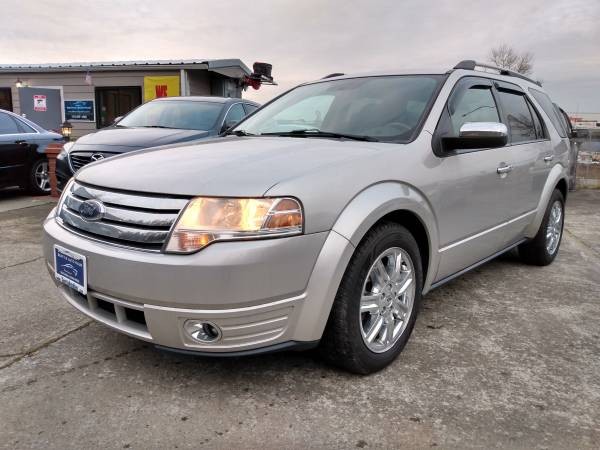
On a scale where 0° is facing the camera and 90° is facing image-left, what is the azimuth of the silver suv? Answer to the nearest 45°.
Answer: approximately 45°

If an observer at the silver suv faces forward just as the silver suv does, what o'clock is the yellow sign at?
The yellow sign is roughly at 4 o'clock from the silver suv.

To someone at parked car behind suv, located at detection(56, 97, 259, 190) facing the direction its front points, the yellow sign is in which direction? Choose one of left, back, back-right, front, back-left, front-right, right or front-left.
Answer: back-right

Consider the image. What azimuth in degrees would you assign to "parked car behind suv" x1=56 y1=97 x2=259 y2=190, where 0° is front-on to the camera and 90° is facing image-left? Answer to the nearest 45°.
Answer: approximately 45°

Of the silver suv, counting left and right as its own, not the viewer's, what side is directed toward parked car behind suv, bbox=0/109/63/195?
right

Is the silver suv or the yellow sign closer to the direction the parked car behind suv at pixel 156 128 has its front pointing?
the silver suv

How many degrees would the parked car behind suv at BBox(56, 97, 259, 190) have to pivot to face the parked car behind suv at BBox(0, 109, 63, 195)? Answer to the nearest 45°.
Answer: approximately 90° to its right

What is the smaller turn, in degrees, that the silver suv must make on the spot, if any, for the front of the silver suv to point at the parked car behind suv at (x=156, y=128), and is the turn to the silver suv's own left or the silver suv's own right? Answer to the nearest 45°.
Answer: approximately 90° to the silver suv's own right
